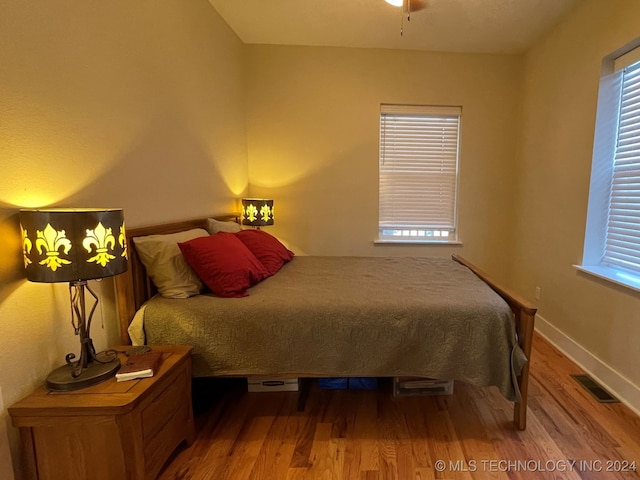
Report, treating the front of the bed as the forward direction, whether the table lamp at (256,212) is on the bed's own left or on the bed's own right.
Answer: on the bed's own left

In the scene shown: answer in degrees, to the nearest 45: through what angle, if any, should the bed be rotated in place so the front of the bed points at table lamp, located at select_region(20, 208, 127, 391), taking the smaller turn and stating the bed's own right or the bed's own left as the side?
approximately 135° to the bed's own right

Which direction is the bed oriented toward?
to the viewer's right

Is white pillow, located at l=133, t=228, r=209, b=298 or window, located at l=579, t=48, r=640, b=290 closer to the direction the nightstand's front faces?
the window

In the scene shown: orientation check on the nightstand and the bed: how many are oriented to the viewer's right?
2

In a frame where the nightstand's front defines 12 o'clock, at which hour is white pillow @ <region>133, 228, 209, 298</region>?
The white pillow is roughly at 10 o'clock from the nightstand.

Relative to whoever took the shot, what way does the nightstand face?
facing to the right of the viewer
